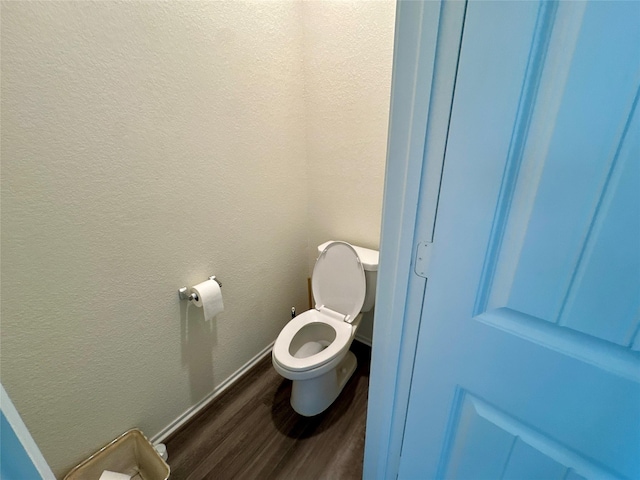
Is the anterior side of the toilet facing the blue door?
no

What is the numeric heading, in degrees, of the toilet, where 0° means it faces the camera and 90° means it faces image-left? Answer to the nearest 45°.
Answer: approximately 45°

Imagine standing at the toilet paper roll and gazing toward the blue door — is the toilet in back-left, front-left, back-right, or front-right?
front-left

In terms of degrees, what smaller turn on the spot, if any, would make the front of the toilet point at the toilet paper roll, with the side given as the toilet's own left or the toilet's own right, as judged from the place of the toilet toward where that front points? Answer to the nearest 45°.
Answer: approximately 45° to the toilet's own right
